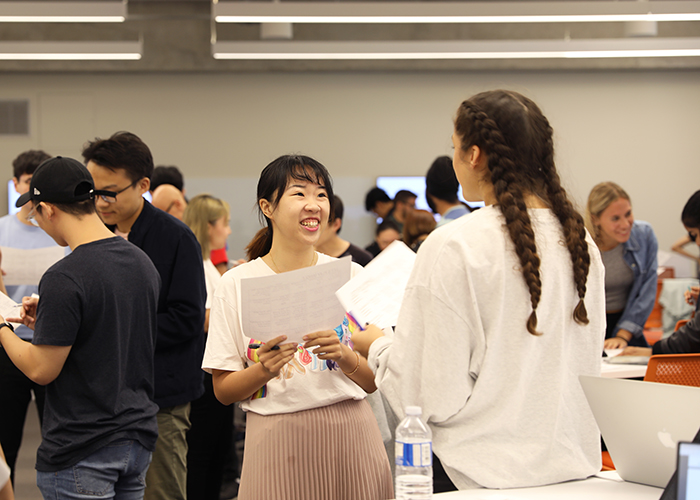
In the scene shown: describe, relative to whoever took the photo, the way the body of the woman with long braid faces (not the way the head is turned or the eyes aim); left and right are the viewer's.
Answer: facing away from the viewer and to the left of the viewer

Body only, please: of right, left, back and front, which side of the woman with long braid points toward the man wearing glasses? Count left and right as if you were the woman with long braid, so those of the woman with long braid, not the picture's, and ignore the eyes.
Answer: front

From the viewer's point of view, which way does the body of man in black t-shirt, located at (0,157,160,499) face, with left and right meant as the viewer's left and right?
facing away from the viewer and to the left of the viewer

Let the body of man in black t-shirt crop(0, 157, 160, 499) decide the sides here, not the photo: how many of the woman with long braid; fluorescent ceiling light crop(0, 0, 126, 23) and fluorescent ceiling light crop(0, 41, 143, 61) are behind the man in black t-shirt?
1

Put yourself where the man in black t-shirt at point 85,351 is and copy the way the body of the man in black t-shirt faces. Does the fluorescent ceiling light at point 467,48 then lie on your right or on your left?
on your right

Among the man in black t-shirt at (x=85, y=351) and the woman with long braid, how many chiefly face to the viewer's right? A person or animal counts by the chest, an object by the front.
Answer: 0

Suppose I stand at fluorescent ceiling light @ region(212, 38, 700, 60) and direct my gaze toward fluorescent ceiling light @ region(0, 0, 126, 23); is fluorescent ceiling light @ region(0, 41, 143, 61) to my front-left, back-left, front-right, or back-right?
front-right

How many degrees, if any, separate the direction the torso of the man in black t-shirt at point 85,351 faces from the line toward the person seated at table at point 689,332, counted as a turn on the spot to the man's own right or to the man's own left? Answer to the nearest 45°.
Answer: approximately 135° to the man's own right

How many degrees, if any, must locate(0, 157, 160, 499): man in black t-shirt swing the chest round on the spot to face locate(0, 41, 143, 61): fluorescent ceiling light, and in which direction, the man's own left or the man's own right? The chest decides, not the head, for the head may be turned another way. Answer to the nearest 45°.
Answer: approximately 45° to the man's own right

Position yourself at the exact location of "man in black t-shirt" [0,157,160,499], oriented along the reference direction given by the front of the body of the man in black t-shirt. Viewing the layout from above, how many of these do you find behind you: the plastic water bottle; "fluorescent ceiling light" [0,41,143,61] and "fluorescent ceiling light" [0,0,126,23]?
1

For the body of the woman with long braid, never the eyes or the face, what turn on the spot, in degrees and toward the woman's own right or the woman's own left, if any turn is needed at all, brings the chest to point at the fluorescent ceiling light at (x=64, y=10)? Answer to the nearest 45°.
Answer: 0° — they already face it

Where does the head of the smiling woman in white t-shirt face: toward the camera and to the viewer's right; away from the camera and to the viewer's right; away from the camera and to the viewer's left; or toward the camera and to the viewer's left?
toward the camera and to the viewer's right

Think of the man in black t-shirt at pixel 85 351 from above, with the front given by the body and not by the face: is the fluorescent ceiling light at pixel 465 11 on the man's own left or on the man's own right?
on the man's own right

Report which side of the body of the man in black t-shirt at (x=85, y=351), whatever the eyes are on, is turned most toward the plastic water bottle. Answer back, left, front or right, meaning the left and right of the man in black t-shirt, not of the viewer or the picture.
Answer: back

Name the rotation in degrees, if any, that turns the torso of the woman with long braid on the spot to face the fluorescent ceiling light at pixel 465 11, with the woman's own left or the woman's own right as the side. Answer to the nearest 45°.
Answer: approximately 45° to the woman's own right

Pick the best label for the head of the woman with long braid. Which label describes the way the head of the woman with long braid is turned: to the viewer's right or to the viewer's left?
to the viewer's left
